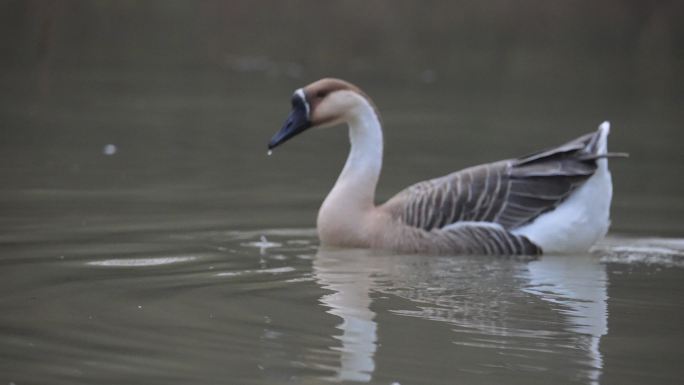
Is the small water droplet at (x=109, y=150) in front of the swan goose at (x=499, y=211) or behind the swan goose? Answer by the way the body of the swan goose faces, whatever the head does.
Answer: in front

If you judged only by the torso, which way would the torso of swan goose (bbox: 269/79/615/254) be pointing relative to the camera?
to the viewer's left
